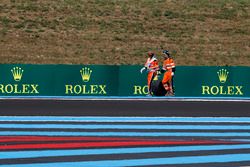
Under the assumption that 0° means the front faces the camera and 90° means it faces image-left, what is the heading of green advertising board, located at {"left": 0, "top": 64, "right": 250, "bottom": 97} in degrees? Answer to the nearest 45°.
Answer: approximately 0°

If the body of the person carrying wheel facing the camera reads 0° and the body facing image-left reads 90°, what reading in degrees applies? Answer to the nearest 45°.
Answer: approximately 45°
